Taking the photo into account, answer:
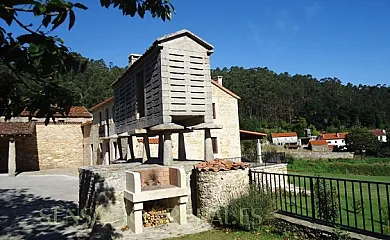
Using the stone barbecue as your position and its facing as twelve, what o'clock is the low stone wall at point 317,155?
The low stone wall is roughly at 7 o'clock from the stone barbecue.

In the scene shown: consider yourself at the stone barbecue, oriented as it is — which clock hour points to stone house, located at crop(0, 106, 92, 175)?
The stone house is roughly at 5 o'clock from the stone barbecue.

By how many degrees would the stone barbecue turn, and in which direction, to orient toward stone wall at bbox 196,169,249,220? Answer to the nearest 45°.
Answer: approximately 90° to its left

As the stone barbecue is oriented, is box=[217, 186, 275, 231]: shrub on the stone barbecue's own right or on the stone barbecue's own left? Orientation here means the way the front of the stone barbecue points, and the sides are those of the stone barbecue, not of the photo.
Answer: on the stone barbecue's own left

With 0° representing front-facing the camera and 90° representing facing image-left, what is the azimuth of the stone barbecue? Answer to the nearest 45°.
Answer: approximately 0°

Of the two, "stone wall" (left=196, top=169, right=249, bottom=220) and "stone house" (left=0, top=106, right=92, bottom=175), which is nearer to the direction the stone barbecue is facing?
the stone wall
